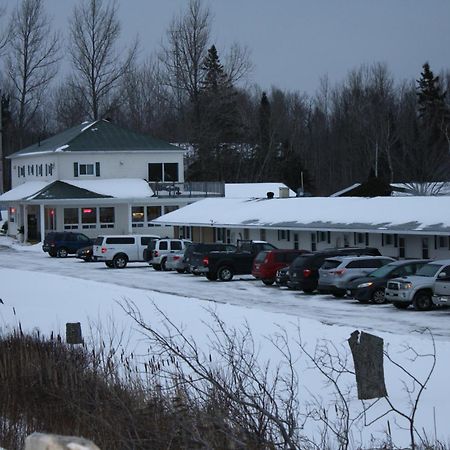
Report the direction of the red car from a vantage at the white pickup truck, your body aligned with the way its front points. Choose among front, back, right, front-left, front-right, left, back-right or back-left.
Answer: right

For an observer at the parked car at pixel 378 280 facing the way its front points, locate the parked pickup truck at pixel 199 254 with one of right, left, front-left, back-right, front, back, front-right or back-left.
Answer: right

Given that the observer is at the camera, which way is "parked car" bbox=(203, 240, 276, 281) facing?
facing away from the viewer and to the right of the viewer

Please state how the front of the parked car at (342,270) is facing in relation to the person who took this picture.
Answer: facing away from the viewer and to the right of the viewer

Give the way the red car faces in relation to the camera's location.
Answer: facing away from the viewer and to the right of the viewer

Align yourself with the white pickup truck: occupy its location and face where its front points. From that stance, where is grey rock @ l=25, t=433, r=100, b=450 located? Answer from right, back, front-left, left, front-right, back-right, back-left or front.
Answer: front-left

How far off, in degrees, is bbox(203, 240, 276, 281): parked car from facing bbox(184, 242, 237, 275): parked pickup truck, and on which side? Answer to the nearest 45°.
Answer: approximately 90° to its left

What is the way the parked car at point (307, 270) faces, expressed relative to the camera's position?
facing away from the viewer and to the right of the viewer

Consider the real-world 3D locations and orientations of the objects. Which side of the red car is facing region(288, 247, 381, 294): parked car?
right

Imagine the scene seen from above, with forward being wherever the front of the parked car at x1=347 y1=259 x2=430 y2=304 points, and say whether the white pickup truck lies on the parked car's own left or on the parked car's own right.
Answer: on the parked car's own left
